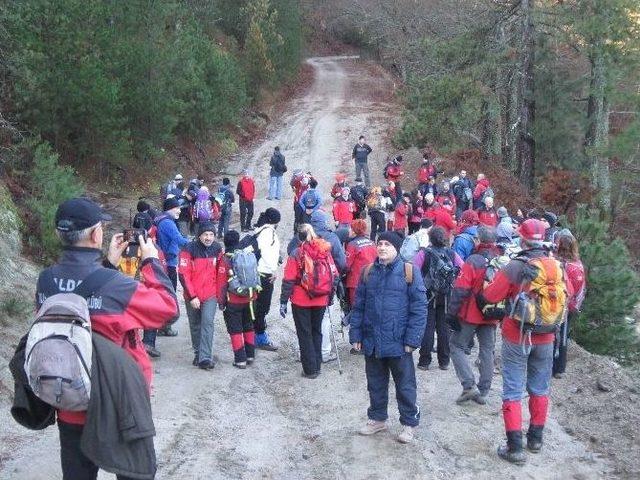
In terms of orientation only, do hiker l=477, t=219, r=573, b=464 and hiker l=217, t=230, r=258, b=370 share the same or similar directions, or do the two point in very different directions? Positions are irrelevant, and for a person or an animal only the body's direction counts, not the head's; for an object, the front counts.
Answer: same or similar directions

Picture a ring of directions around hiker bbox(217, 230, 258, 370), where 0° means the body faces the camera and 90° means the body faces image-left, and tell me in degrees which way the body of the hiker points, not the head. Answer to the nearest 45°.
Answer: approximately 135°

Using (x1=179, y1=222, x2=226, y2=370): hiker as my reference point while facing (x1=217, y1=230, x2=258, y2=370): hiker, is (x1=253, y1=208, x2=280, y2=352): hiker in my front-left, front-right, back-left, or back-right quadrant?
front-left

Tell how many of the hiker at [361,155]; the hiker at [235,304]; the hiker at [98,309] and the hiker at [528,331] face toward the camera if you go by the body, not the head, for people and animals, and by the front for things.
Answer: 1

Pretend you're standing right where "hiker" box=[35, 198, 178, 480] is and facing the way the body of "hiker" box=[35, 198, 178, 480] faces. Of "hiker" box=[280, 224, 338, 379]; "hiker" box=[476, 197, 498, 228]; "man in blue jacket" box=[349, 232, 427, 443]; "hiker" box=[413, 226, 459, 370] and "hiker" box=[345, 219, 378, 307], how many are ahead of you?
5

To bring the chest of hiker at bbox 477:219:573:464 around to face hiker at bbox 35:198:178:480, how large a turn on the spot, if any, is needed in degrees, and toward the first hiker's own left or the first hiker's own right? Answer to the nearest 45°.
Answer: approximately 90° to the first hiker's own left

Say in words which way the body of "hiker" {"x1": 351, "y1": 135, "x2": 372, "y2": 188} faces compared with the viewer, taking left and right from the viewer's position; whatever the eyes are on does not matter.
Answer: facing the viewer

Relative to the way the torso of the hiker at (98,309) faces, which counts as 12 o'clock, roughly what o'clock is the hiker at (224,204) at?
the hiker at (224,204) is roughly at 11 o'clock from the hiker at (98,309).

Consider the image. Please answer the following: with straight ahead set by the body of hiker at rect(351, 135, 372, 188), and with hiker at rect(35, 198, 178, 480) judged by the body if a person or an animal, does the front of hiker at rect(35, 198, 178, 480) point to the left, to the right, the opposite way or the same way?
the opposite way

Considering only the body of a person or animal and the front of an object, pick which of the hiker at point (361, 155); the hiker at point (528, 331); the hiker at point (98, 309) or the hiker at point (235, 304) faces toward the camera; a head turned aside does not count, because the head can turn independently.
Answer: the hiker at point (361, 155)

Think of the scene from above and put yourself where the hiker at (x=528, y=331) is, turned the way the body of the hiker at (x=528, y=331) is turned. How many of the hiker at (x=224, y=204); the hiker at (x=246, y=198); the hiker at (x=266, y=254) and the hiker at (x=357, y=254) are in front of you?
4

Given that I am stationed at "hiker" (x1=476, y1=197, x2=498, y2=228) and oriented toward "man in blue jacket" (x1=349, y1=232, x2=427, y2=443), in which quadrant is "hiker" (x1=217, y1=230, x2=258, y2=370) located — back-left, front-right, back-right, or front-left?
front-right

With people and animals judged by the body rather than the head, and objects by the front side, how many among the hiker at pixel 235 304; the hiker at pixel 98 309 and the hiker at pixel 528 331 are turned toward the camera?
0

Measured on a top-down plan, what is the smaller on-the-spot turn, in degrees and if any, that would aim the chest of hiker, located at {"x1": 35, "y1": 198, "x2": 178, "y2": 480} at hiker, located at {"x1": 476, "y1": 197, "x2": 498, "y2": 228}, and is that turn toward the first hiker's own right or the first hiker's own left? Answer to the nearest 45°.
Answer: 0° — they already face them

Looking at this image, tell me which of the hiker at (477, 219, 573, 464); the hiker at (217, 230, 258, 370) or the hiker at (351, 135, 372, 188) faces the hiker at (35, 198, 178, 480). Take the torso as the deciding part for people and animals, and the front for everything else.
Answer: the hiker at (351, 135, 372, 188)

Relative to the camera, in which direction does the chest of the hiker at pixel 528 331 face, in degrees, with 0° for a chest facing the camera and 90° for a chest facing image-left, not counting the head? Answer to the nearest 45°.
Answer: approximately 135°

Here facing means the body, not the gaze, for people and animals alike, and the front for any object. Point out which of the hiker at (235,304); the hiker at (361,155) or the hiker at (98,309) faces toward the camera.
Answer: the hiker at (361,155)

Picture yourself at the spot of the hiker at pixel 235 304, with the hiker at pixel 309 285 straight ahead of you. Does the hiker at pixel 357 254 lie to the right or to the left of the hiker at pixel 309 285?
left
